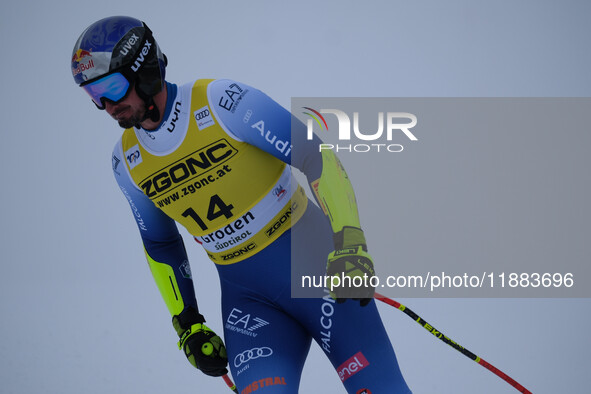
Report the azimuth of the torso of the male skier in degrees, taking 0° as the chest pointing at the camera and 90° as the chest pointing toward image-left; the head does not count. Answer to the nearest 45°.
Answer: approximately 45°

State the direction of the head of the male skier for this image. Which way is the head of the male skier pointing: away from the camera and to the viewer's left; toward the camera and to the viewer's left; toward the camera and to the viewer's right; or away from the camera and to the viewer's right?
toward the camera and to the viewer's left
